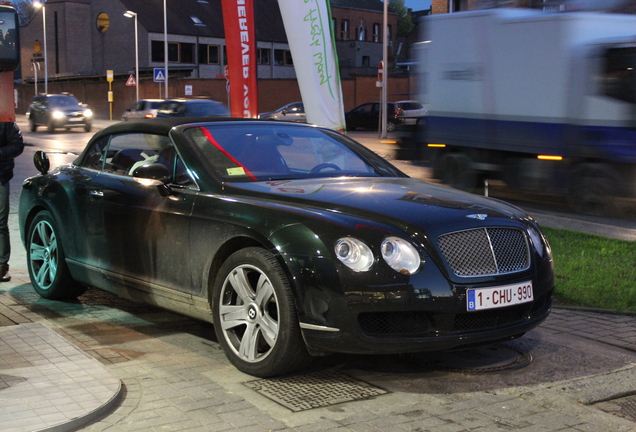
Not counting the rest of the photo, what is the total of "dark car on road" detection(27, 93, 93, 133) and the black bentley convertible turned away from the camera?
0

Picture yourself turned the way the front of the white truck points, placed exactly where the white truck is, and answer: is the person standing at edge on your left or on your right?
on your right

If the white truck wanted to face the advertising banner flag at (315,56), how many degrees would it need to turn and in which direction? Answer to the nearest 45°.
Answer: approximately 135° to its right

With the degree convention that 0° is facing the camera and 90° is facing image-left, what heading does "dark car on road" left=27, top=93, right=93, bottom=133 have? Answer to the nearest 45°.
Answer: approximately 315°

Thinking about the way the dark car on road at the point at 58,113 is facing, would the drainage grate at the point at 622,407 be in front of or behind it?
in front

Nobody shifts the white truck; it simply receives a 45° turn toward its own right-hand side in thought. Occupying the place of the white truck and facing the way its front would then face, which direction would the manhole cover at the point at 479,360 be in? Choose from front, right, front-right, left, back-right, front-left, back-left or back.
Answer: front

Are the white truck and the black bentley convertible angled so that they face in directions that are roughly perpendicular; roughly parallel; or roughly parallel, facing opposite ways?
roughly parallel

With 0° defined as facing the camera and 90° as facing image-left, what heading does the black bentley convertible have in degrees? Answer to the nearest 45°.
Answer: approximately 315°

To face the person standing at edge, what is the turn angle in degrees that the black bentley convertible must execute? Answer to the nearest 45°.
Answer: approximately 180°

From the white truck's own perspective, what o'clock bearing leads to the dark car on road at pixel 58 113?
The dark car on road is roughly at 6 o'clock from the white truck.

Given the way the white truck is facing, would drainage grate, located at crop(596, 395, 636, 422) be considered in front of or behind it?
in front

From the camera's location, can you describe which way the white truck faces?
facing the viewer and to the right of the viewer

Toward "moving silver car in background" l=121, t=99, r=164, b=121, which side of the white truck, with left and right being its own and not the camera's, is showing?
back

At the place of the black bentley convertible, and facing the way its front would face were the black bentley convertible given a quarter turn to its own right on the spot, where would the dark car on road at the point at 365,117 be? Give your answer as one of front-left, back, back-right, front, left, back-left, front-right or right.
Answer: back-right

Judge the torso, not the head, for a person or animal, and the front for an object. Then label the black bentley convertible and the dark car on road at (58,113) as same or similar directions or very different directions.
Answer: same or similar directions

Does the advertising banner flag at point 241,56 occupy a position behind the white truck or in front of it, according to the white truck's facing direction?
behind
